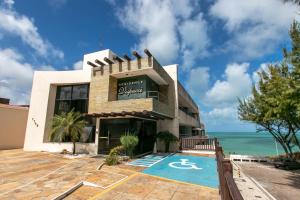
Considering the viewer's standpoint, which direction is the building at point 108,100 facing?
facing the viewer

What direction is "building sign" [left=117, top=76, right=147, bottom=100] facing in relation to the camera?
toward the camera

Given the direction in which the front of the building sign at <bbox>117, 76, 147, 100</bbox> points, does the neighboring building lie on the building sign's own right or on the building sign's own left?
on the building sign's own right
